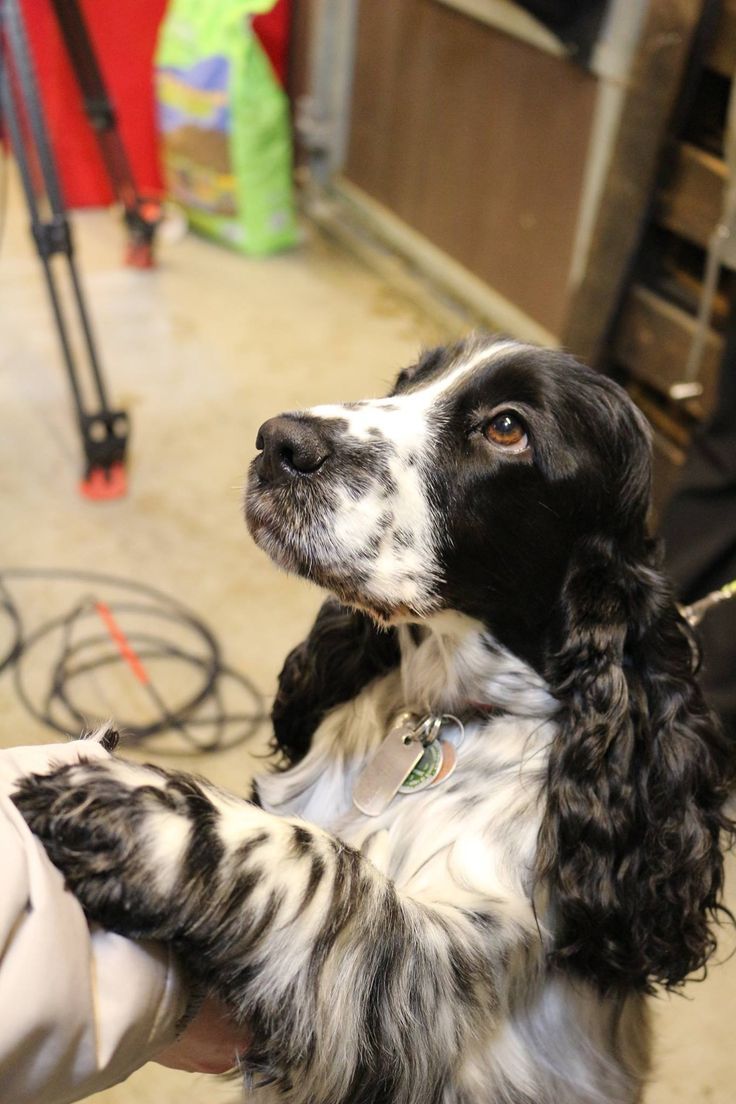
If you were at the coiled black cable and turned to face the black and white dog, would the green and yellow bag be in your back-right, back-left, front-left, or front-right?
back-left

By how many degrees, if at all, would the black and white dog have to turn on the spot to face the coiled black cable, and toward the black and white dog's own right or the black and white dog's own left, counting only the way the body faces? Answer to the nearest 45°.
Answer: approximately 90° to the black and white dog's own right

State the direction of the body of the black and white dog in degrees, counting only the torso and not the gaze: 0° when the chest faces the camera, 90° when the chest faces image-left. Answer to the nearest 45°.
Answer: approximately 45°

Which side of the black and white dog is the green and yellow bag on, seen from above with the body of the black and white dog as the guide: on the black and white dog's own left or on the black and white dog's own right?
on the black and white dog's own right

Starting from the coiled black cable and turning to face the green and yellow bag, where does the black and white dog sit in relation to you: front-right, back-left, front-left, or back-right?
back-right
